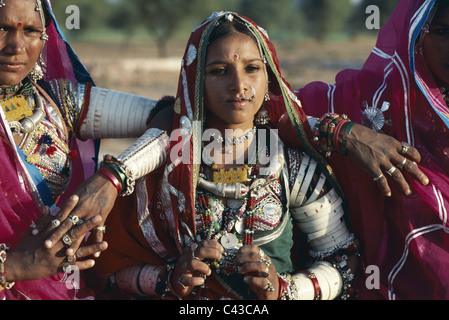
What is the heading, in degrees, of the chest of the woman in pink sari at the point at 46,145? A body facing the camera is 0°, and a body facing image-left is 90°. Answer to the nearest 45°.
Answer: approximately 0°

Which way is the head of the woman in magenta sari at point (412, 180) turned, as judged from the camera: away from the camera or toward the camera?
toward the camera

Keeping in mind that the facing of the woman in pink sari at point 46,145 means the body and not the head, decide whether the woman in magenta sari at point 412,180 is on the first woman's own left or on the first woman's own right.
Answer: on the first woman's own left
